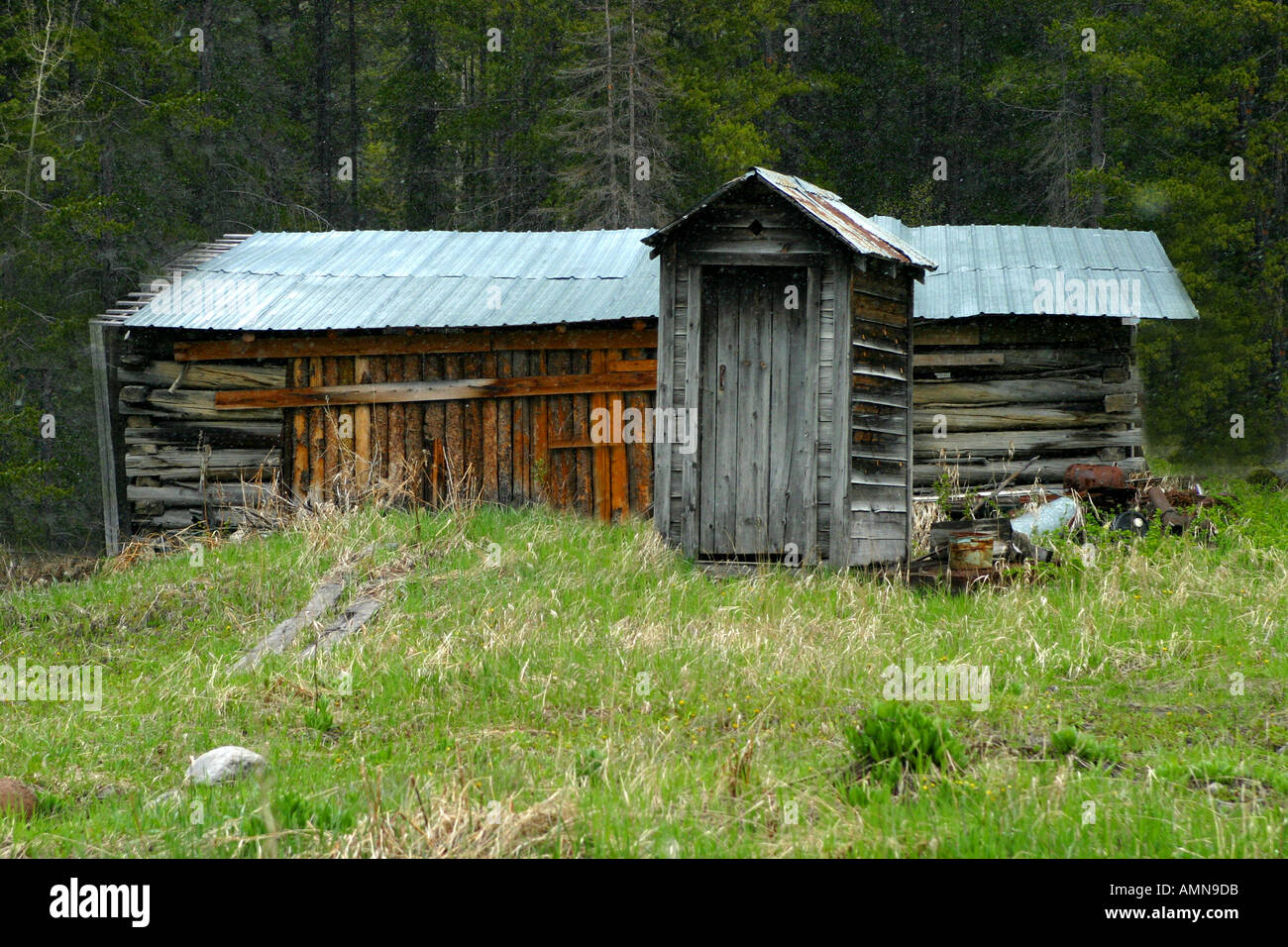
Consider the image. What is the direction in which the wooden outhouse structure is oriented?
toward the camera

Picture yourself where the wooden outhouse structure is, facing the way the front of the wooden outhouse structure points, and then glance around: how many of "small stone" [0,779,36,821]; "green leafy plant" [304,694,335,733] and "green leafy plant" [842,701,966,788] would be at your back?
0

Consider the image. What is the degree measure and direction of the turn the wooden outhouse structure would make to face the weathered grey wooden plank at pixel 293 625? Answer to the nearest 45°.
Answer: approximately 45° to its right

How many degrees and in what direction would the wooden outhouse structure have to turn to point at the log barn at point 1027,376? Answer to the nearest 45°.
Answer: approximately 135° to its left

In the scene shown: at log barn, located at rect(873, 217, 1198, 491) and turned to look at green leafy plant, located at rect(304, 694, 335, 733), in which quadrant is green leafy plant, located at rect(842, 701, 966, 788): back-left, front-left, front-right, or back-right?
front-left

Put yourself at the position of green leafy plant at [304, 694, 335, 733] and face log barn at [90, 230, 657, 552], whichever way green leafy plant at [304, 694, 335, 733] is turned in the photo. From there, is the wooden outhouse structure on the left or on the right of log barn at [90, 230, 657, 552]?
right

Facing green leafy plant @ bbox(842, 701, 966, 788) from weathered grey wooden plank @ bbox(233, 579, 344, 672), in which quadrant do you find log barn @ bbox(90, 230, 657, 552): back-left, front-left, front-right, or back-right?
back-left

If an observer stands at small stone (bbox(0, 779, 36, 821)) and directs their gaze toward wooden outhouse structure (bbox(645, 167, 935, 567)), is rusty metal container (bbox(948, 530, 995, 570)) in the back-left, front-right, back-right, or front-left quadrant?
front-right

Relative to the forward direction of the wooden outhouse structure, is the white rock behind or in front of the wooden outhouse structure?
in front

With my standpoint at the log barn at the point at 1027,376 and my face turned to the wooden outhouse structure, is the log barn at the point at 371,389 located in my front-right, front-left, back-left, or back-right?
front-right

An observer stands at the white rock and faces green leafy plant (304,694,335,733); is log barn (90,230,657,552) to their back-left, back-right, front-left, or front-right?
front-left

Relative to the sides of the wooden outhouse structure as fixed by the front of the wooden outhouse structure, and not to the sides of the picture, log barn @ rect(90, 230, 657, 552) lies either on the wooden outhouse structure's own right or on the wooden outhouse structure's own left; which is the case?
on the wooden outhouse structure's own right

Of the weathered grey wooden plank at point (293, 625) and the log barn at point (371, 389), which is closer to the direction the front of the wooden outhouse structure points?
the weathered grey wooden plank

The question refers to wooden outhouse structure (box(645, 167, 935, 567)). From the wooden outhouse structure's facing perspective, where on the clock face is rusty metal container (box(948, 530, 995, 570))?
The rusty metal container is roughly at 10 o'clock from the wooden outhouse structure.

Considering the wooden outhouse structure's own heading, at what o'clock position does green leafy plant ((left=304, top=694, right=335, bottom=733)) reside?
The green leafy plant is roughly at 1 o'clock from the wooden outhouse structure.

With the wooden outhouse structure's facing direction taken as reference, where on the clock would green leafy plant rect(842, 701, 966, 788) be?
The green leafy plant is roughly at 12 o'clock from the wooden outhouse structure.
